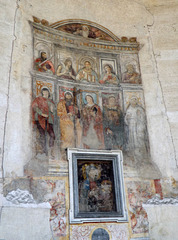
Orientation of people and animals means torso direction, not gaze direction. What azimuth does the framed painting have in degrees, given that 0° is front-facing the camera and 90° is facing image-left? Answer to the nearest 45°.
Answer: approximately 0°
